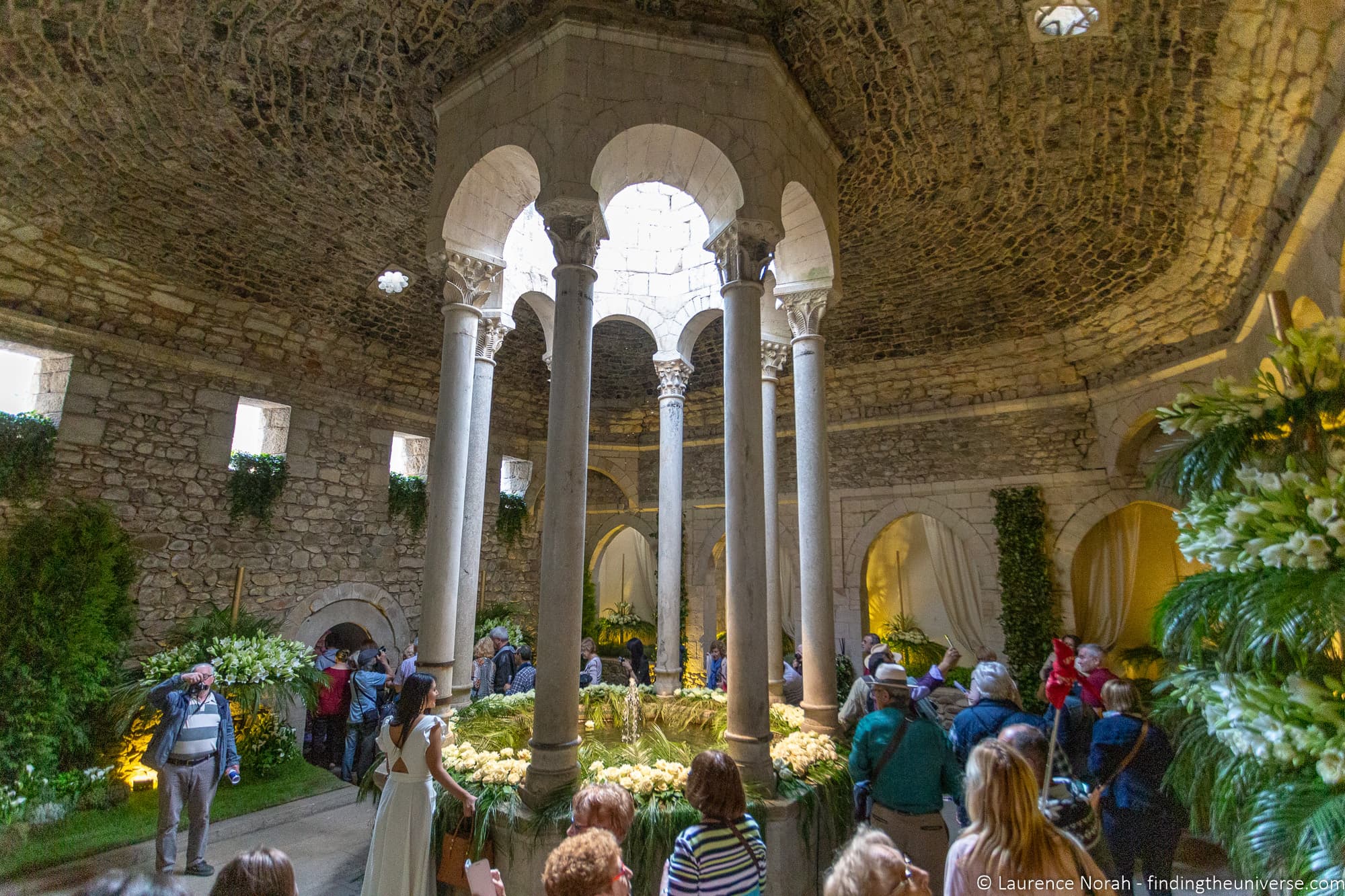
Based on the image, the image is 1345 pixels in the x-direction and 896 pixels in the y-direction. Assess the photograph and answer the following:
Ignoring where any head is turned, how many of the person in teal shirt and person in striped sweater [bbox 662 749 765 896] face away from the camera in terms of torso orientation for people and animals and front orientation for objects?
2

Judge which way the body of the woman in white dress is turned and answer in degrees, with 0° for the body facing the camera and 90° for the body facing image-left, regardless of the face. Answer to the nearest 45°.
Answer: approximately 225°

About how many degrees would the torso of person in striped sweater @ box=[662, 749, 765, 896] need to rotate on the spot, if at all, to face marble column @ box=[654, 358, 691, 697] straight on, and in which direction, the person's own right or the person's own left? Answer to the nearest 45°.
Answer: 0° — they already face it

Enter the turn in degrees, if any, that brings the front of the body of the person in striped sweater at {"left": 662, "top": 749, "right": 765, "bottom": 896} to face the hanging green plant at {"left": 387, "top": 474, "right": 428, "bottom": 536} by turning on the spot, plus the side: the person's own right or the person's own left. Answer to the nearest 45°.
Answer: approximately 45° to the person's own left

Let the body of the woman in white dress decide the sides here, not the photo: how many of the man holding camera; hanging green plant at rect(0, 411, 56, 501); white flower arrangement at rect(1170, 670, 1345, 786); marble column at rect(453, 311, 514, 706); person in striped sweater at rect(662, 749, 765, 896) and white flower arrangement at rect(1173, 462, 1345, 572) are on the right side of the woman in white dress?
3

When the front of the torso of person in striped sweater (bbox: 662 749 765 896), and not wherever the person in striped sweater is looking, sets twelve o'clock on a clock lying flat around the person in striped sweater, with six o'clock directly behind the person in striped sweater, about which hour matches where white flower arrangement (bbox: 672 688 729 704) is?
The white flower arrangement is roughly at 12 o'clock from the person in striped sweater.

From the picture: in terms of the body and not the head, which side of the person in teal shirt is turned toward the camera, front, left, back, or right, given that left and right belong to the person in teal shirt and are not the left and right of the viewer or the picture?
back

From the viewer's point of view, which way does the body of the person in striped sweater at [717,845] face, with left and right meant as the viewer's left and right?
facing away from the viewer

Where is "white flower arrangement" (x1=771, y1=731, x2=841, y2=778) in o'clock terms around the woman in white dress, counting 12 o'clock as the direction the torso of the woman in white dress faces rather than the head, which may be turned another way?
The white flower arrangement is roughly at 1 o'clock from the woman in white dress.

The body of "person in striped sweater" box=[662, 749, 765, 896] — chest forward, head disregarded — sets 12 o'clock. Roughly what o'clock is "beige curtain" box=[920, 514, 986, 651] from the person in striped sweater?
The beige curtain is roughly at 1 o'clock from the person in striped sweater.

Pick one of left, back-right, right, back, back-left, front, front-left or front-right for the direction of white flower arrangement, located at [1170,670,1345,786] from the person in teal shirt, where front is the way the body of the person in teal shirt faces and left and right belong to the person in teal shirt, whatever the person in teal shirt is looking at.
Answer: back-right

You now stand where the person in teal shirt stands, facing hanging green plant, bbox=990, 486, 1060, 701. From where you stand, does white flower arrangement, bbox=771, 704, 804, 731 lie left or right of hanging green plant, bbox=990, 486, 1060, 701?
left

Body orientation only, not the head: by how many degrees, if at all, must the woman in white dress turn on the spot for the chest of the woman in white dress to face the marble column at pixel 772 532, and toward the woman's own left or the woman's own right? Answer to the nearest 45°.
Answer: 0° — they already face it
